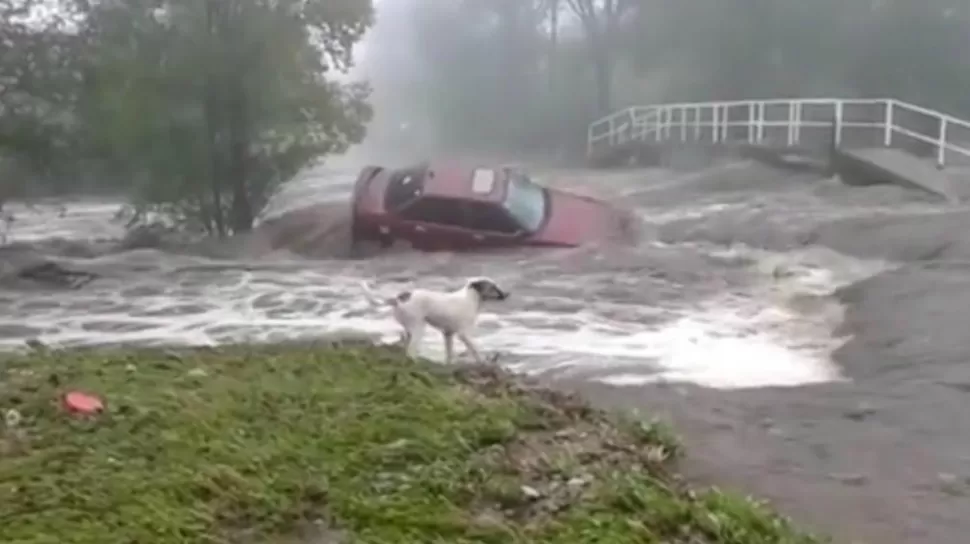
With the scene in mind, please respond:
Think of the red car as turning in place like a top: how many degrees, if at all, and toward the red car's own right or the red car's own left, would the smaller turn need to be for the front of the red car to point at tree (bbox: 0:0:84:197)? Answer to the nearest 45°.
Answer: approximately 135° to the red car's own left

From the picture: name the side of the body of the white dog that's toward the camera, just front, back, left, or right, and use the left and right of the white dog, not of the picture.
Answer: right

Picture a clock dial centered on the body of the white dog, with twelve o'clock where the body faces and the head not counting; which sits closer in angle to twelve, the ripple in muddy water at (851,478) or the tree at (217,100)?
the ripple in muddy water

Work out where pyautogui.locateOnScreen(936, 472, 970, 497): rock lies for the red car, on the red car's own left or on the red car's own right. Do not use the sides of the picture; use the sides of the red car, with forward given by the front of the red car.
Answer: on the red car's own right

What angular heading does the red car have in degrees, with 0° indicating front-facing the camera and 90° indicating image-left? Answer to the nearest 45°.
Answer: approximately 270°

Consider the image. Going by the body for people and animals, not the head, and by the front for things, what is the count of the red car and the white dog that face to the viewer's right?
2

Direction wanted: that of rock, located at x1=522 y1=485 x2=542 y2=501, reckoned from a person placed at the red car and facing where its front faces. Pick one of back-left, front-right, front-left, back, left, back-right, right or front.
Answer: right

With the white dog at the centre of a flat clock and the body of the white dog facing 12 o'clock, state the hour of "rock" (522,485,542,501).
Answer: The rock is roughly at 3 o'clock from the white dog.

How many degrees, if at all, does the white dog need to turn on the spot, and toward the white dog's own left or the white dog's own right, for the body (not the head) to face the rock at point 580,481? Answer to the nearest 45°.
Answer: approximately 90° to the white dog's own right

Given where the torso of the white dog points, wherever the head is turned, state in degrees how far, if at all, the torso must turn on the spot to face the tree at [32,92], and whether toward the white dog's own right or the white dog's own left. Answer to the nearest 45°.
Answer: approximately 135° to the white dog's own left
